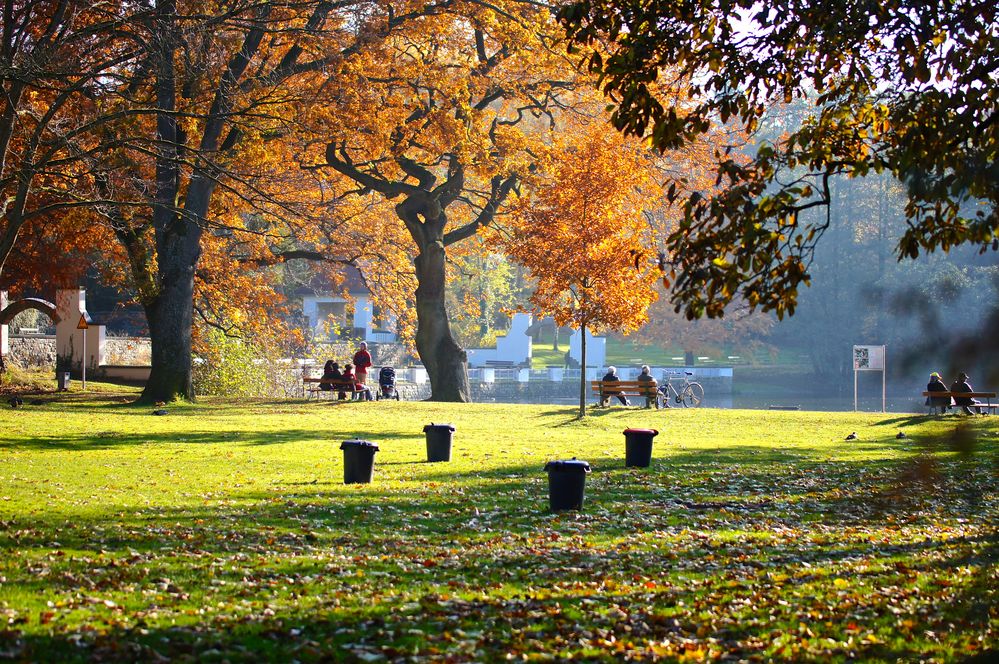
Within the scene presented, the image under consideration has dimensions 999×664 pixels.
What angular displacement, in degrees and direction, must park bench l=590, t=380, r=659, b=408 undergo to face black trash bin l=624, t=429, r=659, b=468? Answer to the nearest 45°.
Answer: approximately 180°

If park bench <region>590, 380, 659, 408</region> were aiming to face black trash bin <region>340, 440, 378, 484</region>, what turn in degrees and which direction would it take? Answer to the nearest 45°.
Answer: approximately 180°

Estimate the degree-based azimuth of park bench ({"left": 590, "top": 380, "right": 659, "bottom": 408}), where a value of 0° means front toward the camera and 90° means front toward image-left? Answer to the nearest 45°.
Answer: approximately 180°

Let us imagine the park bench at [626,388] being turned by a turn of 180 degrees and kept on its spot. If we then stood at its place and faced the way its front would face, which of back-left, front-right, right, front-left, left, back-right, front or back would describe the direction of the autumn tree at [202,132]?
front-right

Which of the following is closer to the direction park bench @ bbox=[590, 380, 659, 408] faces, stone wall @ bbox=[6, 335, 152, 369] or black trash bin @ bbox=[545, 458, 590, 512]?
the stone wall

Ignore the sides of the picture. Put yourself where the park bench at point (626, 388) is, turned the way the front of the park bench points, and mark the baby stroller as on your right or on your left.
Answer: on your left

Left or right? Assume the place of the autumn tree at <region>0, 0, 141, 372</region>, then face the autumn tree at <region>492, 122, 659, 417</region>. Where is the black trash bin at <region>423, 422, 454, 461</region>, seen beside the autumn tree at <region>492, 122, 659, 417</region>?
right

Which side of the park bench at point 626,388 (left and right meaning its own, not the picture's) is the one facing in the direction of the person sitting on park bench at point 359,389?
left

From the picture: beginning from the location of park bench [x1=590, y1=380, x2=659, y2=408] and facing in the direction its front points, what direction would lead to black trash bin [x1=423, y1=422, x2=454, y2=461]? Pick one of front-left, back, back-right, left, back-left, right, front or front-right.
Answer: back

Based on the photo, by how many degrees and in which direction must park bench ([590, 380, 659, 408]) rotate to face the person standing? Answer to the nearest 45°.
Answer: approximately 45° to its left

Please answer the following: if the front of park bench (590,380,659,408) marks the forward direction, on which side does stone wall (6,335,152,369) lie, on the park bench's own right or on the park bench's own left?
on the park bench's own left
